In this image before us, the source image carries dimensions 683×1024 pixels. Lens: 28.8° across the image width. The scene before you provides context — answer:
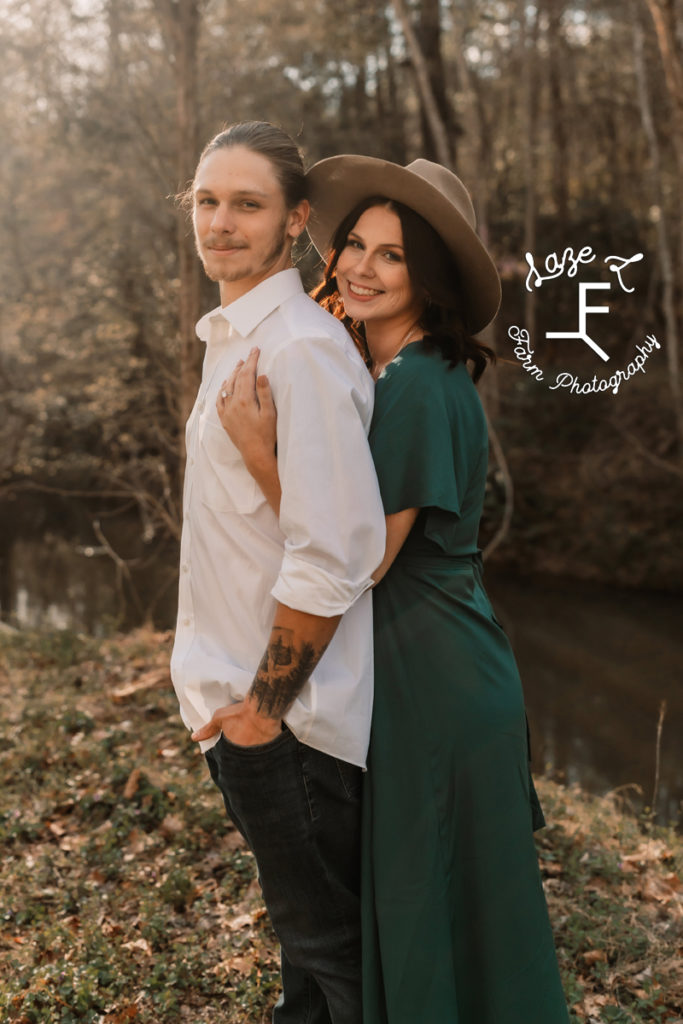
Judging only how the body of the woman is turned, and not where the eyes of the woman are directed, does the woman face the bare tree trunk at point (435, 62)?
no

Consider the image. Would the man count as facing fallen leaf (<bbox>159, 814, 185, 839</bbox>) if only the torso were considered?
no

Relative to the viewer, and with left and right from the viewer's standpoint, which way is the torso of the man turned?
facing the viewer and to the left of the viewer

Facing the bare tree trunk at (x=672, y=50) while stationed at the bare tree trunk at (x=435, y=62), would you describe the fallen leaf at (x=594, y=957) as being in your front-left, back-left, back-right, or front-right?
front-right

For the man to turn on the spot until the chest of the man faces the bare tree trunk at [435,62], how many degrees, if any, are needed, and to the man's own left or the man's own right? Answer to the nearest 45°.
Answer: approximately 135° to the man's own right

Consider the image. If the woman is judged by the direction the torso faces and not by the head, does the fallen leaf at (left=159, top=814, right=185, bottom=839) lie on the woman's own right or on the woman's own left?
on the woman's own right

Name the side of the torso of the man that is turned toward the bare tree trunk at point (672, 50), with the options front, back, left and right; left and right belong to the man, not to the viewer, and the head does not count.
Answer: back

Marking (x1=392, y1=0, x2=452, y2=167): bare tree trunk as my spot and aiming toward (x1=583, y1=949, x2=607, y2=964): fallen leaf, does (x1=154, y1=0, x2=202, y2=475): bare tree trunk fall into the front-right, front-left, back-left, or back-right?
front-right

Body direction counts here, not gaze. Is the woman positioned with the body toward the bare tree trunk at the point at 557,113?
no

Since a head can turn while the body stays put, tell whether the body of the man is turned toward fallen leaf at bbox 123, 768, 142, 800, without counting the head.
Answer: no

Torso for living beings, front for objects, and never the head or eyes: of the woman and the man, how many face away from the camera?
0
